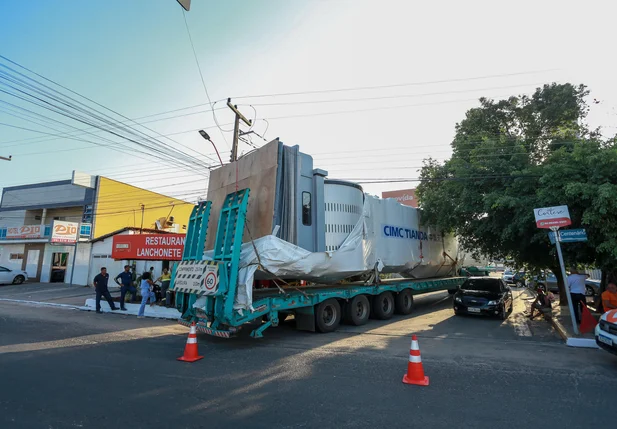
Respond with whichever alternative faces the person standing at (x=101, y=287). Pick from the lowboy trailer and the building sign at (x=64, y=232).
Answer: the building sign

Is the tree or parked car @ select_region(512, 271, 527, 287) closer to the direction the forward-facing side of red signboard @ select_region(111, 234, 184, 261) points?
the tree

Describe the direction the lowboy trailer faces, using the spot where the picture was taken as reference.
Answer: facing away from the viewer and to the right of the viewer

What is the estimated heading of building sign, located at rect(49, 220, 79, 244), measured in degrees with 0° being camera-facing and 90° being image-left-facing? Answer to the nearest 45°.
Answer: approximately 0°

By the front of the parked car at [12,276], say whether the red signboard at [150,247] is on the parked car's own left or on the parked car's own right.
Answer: on the parked car's own right

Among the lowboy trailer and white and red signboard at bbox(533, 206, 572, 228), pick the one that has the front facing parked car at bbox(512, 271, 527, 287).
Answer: the lowboy trailer
